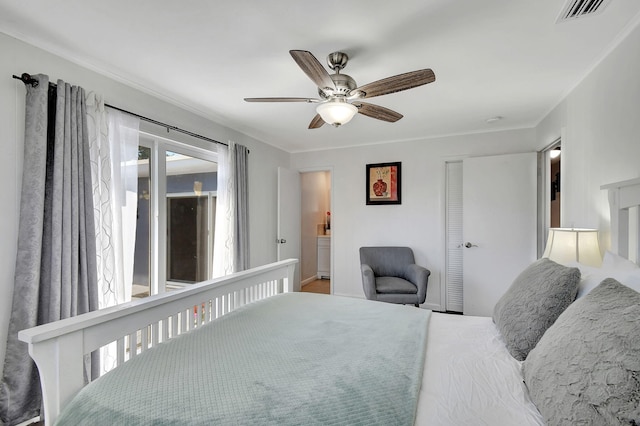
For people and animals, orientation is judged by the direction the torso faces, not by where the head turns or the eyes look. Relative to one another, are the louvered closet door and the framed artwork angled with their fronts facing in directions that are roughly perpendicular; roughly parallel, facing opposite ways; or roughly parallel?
roughly parallel

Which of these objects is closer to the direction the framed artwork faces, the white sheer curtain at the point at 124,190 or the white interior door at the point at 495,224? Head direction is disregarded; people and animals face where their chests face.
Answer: the white sheer curtain

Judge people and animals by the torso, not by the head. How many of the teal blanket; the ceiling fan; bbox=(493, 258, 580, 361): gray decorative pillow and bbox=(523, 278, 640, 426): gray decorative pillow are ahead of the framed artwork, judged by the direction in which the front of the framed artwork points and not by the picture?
4

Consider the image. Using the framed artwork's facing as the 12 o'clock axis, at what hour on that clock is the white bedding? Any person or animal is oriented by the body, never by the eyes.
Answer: The white bedding is roughly at 12 o'clock from the framed artwork.

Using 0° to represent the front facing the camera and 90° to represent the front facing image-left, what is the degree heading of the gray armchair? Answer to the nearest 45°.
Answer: approximately 0°

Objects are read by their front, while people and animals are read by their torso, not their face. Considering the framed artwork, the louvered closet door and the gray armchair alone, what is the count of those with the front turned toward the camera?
3

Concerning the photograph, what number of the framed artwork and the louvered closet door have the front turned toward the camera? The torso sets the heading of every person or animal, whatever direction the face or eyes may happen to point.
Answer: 2

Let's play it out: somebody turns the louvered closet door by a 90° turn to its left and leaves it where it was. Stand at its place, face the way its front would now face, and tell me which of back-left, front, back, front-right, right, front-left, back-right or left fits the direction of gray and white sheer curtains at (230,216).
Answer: back-right

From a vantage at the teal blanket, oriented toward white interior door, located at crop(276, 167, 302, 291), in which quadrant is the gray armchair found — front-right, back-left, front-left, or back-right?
front-right

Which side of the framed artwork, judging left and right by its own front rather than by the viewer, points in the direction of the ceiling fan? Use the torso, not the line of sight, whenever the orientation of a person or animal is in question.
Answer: front

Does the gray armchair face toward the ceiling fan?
yes

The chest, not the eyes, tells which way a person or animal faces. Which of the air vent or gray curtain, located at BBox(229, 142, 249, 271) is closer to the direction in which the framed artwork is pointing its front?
the air vent

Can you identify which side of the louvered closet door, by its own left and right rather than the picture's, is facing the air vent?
front

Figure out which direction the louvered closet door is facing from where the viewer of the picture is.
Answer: facing the viewer

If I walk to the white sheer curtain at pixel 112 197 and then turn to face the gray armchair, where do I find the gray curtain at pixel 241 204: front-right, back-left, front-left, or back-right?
front-left

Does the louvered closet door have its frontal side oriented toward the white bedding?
yes

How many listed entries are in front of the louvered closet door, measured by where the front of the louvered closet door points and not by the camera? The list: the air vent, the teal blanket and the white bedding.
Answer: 3
